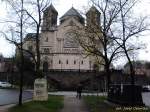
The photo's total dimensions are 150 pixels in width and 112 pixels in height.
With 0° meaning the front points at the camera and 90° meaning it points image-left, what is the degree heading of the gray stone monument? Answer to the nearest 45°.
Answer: approximately 0°
